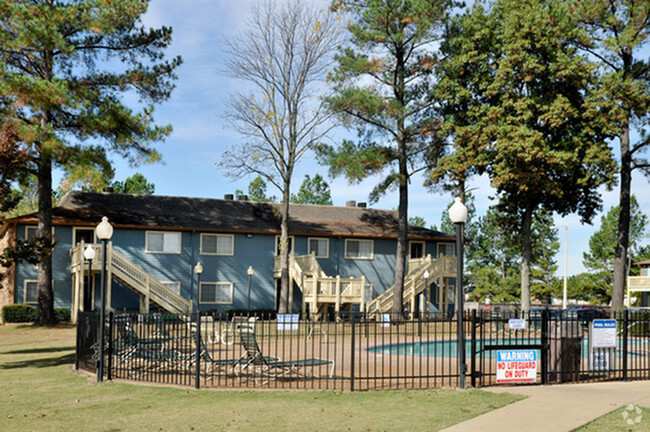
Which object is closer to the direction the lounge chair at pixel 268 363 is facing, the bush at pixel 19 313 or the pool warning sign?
the pool warning sign

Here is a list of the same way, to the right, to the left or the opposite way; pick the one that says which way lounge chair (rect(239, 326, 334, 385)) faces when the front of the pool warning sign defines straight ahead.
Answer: to the left

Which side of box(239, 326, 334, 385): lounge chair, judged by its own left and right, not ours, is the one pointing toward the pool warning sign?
front

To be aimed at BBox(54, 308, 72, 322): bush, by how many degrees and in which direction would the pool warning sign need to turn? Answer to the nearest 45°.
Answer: approximately 135° to its right

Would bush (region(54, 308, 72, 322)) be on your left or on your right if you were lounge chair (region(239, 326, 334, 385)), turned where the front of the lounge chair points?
on your left

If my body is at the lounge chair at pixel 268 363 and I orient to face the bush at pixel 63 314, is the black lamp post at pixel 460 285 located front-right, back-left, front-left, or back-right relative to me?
back-right

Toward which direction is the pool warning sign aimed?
toward the camera

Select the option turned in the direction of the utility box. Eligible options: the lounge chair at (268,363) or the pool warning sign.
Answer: the lounge chair

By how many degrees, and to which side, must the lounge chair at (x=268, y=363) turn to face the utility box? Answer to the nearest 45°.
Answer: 0° — it already faces it

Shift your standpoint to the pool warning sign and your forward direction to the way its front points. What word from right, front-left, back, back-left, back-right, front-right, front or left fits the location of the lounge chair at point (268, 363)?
right

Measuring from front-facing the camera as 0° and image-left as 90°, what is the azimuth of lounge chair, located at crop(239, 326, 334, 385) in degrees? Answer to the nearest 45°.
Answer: approximately 270°

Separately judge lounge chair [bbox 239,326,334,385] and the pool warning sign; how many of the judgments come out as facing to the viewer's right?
1

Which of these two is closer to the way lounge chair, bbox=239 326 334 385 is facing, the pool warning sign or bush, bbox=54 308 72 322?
the pool warning sign
